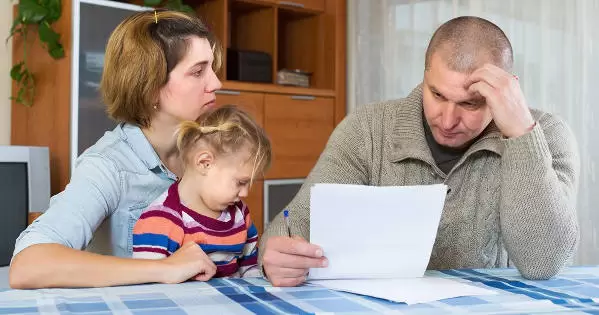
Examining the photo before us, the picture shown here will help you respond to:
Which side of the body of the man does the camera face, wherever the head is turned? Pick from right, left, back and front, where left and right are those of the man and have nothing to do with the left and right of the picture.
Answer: front

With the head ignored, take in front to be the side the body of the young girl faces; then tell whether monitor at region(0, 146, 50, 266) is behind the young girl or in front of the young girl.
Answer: behind

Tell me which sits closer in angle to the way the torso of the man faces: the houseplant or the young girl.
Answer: the young girl

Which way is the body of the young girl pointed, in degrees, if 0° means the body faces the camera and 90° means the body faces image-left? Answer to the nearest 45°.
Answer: approximately 315°

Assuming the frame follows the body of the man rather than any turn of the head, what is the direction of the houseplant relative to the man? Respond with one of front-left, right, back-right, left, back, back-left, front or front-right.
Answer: back-right

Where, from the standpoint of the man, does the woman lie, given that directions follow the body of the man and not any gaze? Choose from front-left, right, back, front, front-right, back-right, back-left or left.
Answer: right

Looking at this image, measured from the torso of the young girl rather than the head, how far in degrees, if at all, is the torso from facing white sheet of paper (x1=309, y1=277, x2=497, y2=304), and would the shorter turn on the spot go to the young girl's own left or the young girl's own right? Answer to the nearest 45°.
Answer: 0° — they already face it

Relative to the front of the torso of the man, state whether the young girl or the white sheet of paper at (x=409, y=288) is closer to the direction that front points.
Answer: the white sheet of paper

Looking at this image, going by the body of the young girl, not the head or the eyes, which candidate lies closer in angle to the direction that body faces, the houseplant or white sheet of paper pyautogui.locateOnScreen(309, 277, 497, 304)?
the white sheet of paper

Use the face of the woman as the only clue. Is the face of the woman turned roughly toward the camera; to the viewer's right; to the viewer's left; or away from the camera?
to the viewer's right

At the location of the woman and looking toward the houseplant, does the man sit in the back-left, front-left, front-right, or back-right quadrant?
back-right

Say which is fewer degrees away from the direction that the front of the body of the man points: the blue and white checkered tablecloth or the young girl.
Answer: the blue and white checkered tablecloth
